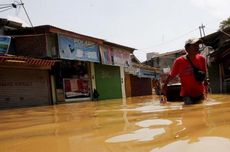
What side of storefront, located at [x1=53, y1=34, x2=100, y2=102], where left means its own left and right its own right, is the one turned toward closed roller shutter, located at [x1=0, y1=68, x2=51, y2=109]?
right

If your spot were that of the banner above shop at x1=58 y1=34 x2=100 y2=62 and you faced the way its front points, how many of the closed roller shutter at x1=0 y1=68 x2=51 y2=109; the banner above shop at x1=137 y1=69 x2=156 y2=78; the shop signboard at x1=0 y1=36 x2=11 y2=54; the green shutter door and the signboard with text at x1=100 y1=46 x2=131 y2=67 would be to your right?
2

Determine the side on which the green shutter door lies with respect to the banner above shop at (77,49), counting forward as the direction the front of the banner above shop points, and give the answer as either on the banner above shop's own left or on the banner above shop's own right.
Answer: on the banner above shop's own left

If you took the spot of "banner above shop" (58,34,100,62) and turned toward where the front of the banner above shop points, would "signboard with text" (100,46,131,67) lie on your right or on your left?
on your left

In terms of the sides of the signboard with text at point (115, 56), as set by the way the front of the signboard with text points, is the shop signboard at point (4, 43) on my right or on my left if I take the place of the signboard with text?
on my right

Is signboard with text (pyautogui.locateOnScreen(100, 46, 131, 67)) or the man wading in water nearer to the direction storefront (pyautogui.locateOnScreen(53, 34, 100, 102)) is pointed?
the man wading in water

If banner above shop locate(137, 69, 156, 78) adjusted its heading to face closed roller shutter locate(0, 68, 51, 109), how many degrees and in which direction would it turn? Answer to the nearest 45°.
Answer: approximately 45° to its right

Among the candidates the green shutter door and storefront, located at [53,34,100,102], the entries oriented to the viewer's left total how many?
0

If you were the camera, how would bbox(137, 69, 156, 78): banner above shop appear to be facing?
facing the viewer and to the right of the viewer
